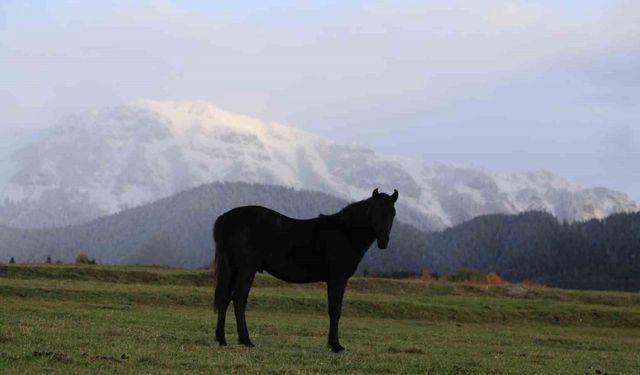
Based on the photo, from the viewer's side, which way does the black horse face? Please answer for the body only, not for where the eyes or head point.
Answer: to the viewer's right
